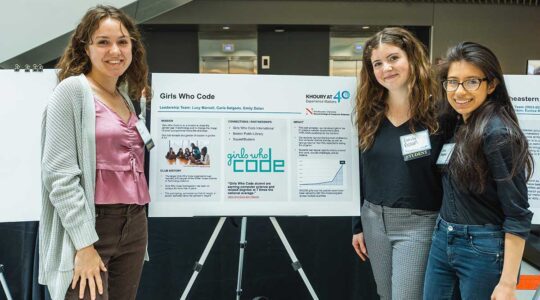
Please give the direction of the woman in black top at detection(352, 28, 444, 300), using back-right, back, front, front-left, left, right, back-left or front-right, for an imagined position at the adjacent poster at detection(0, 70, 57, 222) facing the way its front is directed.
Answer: front-left

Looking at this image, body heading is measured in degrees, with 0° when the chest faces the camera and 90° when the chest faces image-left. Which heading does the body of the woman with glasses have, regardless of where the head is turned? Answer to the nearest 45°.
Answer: approximately 45°

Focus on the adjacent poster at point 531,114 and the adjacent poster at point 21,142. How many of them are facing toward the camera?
2

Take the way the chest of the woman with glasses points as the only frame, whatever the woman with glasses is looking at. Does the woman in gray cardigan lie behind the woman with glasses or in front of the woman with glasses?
in front

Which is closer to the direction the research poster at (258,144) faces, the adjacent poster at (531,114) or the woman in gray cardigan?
the woman in gray cardigan

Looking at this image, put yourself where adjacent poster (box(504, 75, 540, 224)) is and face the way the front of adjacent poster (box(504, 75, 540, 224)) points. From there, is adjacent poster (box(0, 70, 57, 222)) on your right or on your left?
on your right

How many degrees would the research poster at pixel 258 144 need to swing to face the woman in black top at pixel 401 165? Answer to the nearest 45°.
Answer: approximately 45° to its left

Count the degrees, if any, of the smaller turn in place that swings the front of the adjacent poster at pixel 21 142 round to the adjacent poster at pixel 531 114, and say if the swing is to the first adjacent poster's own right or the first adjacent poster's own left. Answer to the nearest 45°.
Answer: approximately 45° to the first adjacent poster's own left

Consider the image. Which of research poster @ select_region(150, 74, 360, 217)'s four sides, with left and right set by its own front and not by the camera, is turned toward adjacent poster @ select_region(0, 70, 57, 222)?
right
